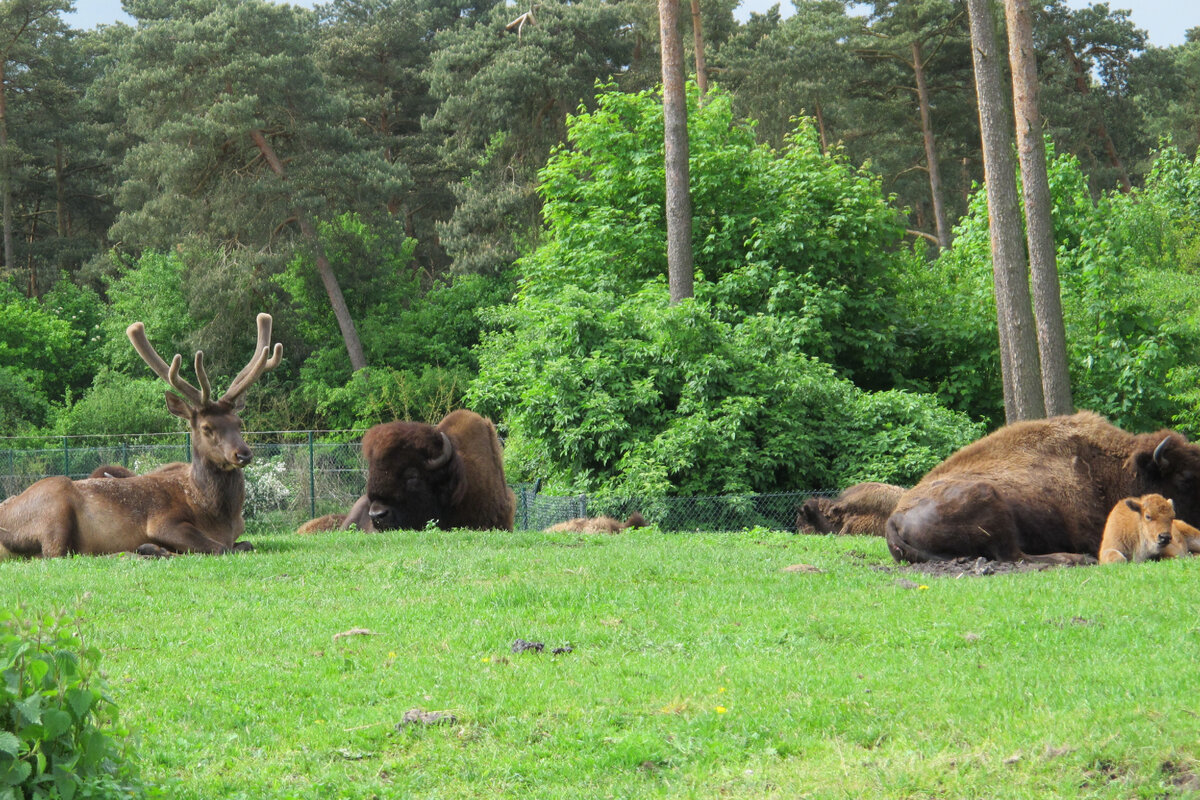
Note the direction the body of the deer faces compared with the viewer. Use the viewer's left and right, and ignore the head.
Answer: facing to the right of the viewer

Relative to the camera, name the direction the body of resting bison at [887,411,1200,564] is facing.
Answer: to the viewer's right

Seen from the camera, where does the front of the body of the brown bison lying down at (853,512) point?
to the viewer's left

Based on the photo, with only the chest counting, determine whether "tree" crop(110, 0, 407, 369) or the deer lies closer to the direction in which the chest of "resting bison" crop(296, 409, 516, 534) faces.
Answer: the deer

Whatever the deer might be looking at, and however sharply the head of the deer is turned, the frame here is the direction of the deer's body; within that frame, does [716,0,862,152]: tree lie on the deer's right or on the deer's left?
on the deer's left

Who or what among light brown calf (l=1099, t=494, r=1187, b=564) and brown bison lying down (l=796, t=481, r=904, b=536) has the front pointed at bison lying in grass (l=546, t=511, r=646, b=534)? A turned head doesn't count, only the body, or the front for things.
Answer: the brown bison lying down
